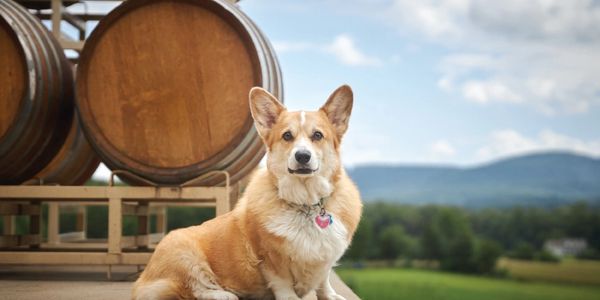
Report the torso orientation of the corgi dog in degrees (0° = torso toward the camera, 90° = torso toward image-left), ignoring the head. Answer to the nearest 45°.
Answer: approximately 315°

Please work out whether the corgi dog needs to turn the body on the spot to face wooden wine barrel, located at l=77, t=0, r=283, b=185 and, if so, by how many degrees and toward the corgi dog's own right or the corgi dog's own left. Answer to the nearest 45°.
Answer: approximately 180°

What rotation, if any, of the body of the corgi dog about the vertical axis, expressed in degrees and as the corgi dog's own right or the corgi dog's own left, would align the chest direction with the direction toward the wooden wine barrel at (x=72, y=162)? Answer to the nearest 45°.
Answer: approximately 180°

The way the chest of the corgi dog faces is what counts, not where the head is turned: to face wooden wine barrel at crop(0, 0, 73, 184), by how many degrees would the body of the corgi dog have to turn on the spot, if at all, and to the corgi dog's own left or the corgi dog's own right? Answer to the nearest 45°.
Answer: approximately 180°
